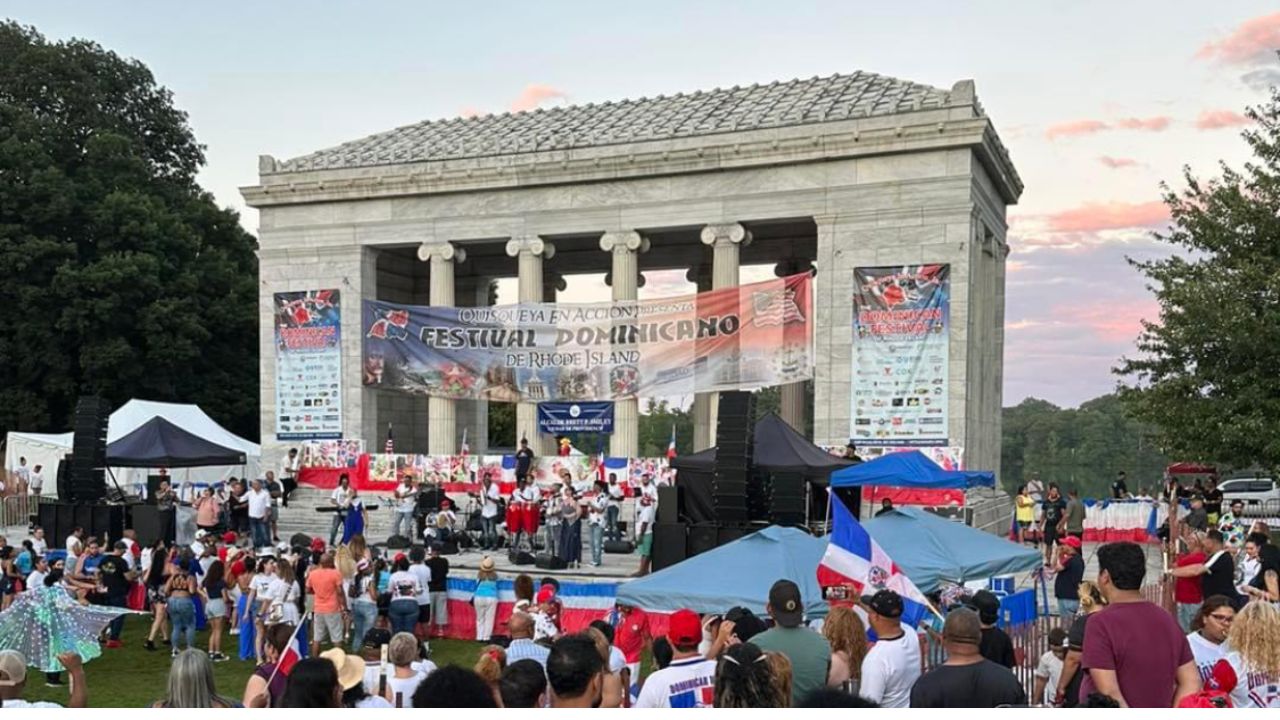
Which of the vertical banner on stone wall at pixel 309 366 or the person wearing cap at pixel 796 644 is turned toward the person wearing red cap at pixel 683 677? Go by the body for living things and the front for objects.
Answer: the vertical banner on stone wall

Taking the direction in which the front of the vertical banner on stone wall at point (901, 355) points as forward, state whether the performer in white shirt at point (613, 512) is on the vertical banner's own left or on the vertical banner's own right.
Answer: on the vertical banner's own right

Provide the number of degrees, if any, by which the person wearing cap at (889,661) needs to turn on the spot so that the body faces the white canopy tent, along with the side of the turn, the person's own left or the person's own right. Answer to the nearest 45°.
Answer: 0° — they already face it

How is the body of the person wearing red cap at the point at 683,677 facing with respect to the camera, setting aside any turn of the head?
away from the camera

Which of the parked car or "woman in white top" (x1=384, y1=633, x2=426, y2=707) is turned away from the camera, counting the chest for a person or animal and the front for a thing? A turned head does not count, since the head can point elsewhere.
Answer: the woman in white top

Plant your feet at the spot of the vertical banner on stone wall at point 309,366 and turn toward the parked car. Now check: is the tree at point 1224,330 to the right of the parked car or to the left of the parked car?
right

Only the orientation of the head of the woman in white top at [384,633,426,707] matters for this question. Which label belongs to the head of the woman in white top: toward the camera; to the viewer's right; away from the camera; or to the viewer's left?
away from the camera

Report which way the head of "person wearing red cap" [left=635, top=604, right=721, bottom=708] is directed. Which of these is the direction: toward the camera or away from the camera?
away from the camera

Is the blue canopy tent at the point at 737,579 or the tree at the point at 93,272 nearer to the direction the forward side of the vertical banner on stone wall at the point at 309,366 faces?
the blue canopy tent

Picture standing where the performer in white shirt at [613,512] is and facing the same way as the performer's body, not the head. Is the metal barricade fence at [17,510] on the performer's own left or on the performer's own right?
on the performer's own right
